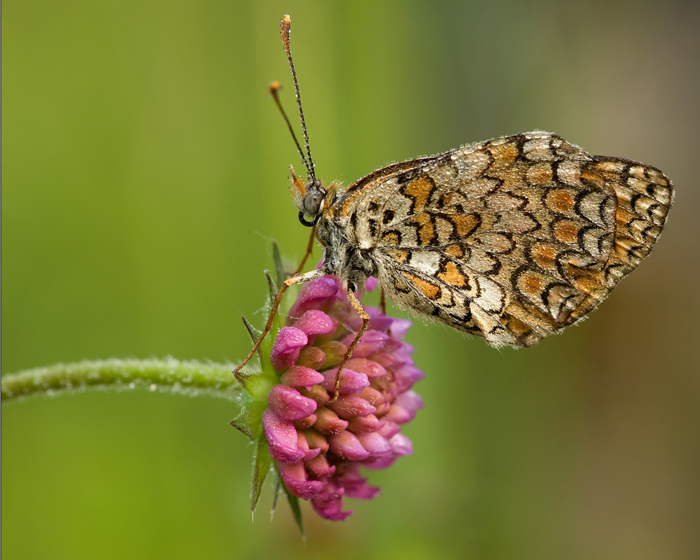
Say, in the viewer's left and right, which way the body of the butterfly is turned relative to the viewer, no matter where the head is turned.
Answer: facing to the left of the viewer
